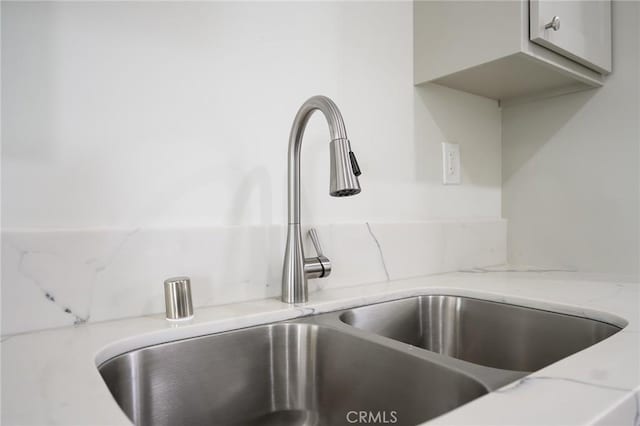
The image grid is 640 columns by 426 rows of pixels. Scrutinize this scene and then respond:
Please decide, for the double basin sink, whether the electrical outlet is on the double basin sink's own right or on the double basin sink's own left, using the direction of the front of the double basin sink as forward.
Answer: on the double basin sink's own left

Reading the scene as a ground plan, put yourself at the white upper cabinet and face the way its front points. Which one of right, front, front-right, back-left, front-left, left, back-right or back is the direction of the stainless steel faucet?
right

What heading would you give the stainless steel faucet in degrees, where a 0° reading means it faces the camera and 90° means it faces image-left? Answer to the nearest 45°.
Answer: approximately 315°

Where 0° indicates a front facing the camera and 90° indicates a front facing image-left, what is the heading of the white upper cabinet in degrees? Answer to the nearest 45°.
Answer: approximately 315°

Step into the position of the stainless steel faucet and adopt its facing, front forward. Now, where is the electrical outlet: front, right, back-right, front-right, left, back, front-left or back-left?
left

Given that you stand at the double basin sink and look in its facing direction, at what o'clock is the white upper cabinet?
The white upper cabinet is roughly at 9 o'clock from the double basin sink.
